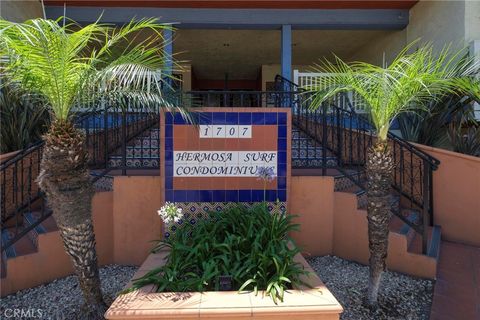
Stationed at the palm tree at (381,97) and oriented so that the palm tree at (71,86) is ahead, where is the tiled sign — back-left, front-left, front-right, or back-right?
front-right

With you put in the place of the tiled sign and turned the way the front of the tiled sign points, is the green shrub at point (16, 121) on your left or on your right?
on your right

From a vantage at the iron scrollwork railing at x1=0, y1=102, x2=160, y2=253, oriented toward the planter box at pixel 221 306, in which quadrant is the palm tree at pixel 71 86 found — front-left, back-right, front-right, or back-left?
front-right

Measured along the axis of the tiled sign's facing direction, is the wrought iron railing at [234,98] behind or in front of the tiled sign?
behind

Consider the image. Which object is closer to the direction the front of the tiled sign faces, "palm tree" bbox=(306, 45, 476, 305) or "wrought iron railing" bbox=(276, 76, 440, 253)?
the palm tree

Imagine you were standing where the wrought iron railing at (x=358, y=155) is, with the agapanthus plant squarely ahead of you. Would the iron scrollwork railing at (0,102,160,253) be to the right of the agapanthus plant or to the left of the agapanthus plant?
right

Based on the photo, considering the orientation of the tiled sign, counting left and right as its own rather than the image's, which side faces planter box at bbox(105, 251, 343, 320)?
front

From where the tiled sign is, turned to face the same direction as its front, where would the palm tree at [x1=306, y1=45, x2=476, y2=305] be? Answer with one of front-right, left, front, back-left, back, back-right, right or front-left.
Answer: front-left

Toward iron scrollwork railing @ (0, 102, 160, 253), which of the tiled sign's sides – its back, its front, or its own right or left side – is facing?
right

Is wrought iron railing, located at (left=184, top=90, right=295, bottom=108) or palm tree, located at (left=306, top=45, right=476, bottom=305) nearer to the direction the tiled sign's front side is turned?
the palm tree

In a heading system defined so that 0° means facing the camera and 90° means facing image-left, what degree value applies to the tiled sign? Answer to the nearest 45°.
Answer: approximately 0°
